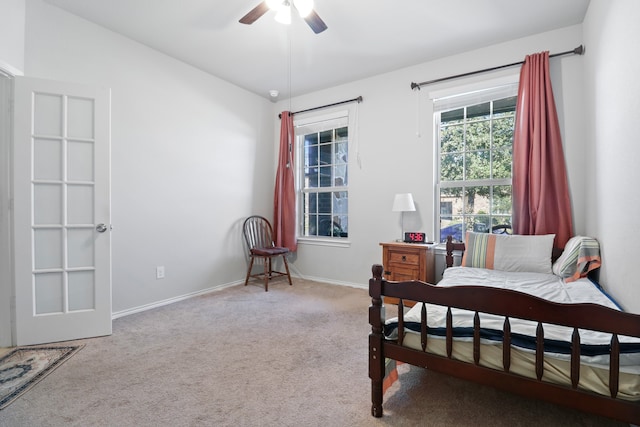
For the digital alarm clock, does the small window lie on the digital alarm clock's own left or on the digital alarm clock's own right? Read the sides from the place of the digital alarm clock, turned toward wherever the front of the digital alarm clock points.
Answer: on the digital alarm clock's own right

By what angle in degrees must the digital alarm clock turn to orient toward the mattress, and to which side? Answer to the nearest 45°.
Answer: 0° — it already faces it

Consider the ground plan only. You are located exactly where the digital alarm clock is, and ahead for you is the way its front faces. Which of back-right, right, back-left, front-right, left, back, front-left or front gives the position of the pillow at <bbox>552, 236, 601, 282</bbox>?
front-left

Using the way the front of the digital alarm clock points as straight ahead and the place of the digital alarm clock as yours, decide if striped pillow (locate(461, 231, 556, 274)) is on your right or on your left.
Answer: on your left

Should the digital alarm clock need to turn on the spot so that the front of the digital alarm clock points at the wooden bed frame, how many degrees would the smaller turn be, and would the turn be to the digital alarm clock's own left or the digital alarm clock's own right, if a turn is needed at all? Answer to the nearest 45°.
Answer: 0° — it already faces it

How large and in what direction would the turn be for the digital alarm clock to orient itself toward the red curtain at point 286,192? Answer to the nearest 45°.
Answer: approximately 90° to its right

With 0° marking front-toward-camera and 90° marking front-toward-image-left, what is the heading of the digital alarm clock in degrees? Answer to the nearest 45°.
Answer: approximately 0°

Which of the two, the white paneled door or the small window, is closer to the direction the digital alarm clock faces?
the white paneled door

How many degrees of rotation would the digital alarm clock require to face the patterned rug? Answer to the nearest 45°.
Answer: approximately 45° to its right
